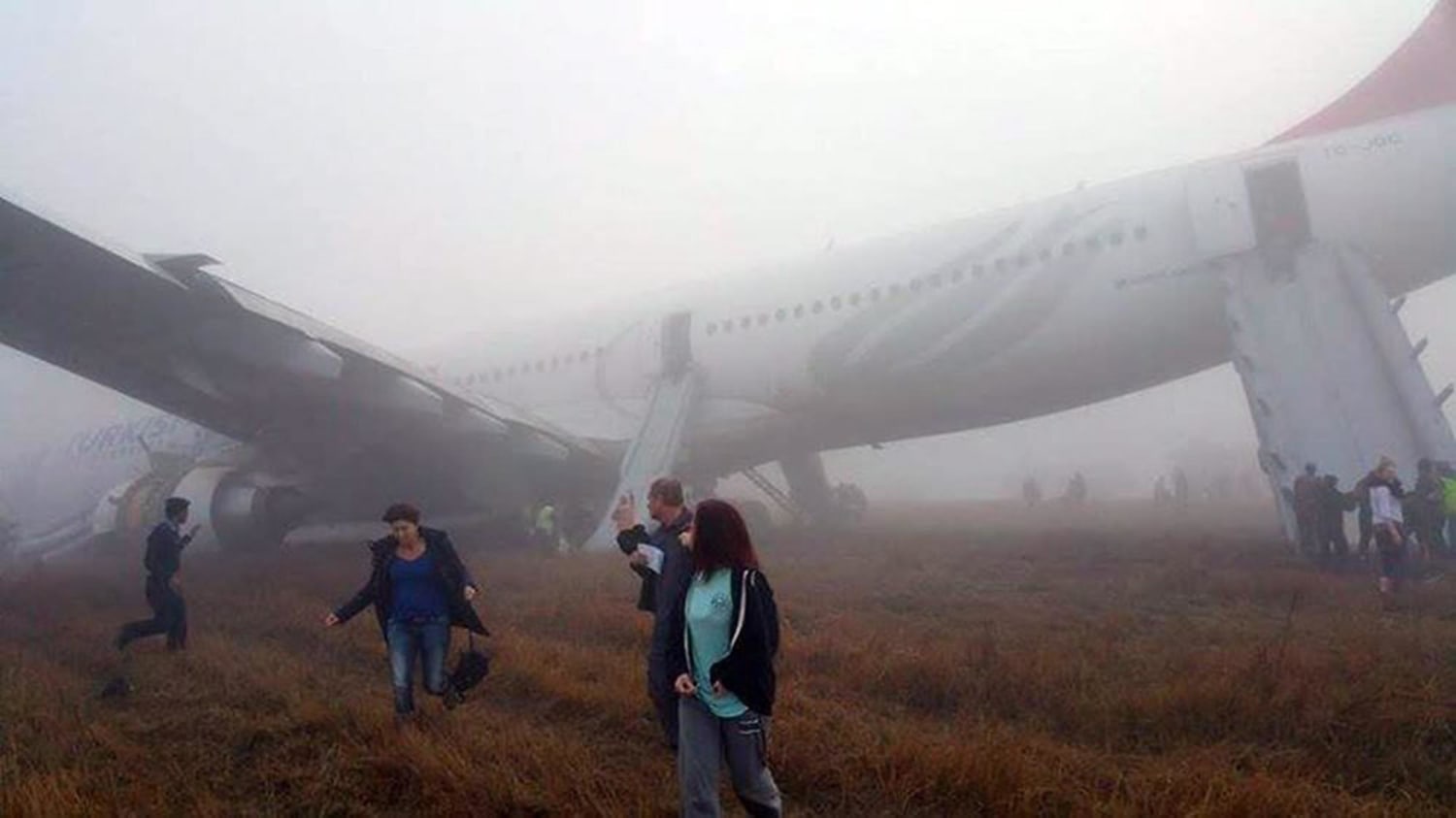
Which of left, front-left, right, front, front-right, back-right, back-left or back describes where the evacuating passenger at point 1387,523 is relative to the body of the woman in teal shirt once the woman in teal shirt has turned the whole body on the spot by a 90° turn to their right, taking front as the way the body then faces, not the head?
right

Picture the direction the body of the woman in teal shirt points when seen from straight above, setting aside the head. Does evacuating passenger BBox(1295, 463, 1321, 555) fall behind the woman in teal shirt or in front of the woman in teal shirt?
behind

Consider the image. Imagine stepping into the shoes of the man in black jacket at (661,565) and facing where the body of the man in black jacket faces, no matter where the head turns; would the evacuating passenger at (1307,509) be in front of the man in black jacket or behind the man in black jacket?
behind

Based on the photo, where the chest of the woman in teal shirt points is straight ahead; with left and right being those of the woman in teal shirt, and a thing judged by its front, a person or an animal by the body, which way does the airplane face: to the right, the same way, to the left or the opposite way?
to the right

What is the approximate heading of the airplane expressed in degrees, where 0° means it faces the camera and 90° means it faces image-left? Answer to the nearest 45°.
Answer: approximately 135°

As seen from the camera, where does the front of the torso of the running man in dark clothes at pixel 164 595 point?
to the viewer's right

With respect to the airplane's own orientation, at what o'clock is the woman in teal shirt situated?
The woman in teal shirt is roughly at 8 o'clock from the airplane.

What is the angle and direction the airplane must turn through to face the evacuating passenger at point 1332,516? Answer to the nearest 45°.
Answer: approximately 180°

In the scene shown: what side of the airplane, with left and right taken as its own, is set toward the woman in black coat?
left
